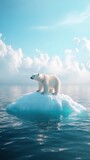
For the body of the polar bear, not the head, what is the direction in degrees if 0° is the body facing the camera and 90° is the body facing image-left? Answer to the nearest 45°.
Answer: approximately 90°
